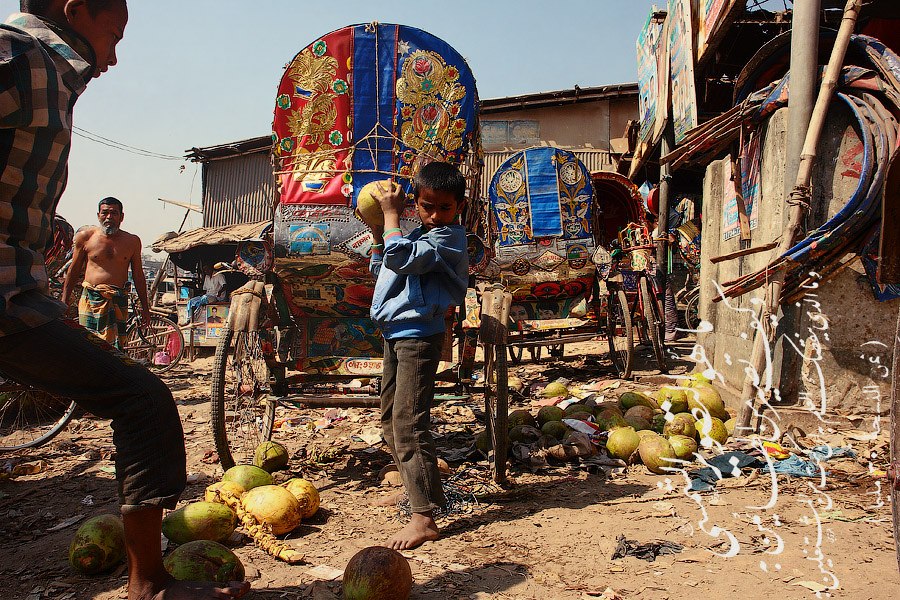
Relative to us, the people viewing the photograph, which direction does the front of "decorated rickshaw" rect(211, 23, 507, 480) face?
facing away from the viewer

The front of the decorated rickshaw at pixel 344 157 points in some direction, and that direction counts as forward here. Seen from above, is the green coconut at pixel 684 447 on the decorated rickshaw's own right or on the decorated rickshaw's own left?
on the decorated rickshaw's own right

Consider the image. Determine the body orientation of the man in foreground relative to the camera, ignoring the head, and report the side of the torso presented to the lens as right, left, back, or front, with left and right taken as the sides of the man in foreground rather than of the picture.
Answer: right

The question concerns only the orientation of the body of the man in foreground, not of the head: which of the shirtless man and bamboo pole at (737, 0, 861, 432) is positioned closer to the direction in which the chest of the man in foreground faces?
the bamboo pole

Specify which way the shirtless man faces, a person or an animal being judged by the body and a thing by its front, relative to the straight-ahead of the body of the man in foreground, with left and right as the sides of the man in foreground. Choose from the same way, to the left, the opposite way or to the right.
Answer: to the right

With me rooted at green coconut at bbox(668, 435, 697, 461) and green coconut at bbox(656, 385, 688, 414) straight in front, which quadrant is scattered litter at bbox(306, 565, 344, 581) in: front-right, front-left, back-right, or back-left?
back-left

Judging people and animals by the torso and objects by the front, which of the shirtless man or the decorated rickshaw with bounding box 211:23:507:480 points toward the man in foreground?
the shirtless man
